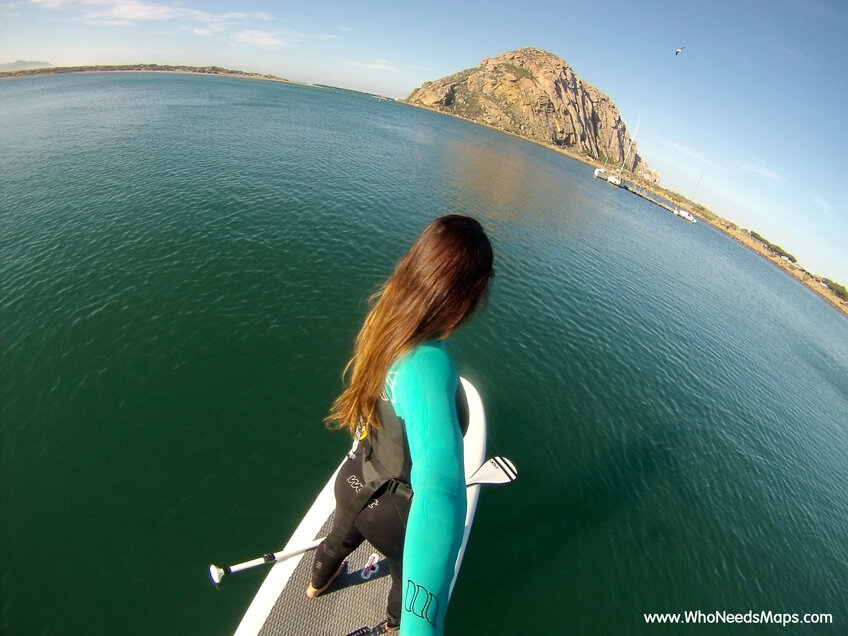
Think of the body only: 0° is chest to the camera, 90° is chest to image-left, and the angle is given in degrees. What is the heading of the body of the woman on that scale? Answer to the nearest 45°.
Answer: approximately 225°

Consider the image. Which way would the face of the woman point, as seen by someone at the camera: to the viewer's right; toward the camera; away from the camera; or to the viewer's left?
away from the camera
